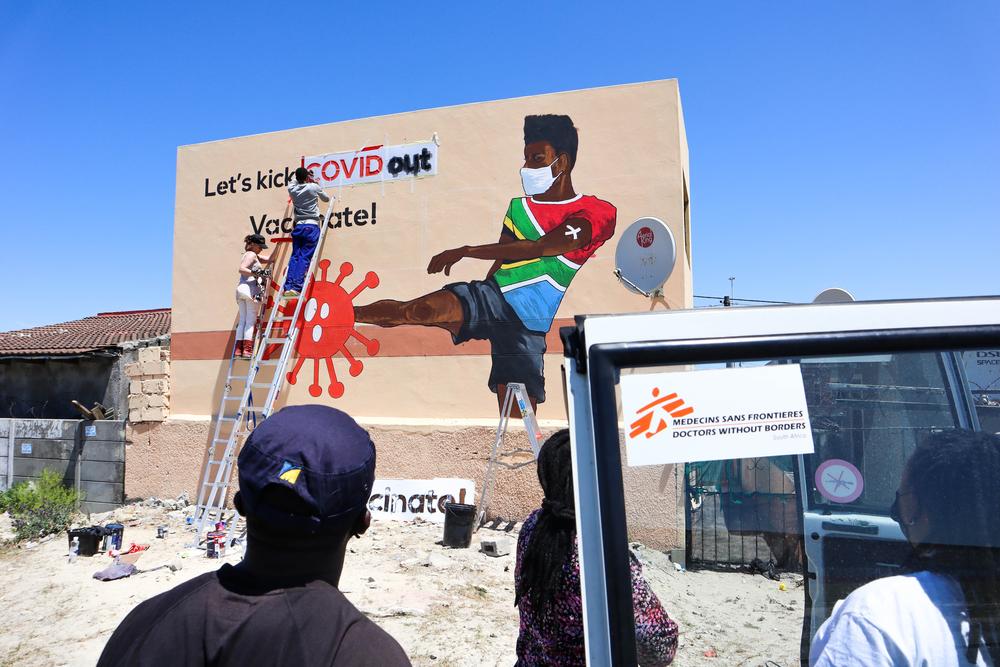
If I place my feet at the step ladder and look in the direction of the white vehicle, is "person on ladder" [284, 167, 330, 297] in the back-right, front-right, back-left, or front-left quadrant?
back-right

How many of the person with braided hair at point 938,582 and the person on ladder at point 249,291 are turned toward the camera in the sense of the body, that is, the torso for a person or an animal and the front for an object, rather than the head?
0

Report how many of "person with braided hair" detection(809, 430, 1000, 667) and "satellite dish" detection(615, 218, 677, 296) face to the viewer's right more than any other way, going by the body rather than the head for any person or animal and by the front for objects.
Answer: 0

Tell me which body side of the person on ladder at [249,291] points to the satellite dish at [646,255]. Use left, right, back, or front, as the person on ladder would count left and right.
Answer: right

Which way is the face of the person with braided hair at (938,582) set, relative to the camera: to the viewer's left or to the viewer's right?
to the viewer's left

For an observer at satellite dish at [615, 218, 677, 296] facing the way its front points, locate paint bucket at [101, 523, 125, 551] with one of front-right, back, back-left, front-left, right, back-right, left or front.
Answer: front-right

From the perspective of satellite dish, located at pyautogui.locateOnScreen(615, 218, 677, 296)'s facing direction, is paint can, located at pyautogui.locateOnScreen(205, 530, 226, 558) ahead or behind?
ahead

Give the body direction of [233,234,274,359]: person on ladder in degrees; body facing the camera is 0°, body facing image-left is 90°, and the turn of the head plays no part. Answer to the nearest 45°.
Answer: approximately 225°

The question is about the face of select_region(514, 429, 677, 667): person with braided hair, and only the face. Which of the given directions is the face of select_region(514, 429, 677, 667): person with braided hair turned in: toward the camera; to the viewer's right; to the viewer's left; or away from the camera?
away from the camera

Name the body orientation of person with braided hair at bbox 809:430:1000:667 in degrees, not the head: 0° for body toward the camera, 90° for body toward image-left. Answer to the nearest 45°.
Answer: approximately 135°

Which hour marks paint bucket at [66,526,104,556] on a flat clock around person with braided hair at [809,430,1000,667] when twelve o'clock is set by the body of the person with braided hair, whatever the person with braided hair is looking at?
The paint bucket is roughly at 11 o'clock from the person with braided hair.

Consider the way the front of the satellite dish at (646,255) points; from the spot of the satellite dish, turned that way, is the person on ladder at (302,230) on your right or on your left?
on your right

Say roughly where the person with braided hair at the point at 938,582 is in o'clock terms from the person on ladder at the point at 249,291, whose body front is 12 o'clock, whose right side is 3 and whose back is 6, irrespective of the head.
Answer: The person with braided hair is roughly at 4 o'clock from the person on ladder.

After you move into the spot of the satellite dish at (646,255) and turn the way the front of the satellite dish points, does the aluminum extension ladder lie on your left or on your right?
on your right

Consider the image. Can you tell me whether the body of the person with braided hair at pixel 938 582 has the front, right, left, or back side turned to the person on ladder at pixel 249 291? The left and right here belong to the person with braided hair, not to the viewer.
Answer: front

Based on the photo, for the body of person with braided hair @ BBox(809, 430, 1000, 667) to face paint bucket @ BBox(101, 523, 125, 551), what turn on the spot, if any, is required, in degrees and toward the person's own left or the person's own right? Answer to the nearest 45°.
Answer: approximately 45° to the person's own left
